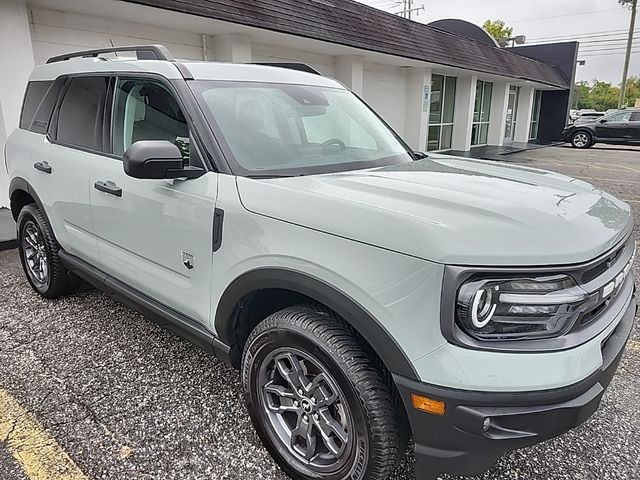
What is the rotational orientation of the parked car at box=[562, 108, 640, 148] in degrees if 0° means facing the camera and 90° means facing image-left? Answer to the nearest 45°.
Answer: approximately 90°

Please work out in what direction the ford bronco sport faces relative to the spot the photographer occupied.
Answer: facing the viewer and to the right of the viewer

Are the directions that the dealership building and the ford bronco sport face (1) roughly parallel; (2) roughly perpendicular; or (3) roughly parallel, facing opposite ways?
roughly parallel

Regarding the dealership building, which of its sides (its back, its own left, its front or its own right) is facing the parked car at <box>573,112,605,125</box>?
left

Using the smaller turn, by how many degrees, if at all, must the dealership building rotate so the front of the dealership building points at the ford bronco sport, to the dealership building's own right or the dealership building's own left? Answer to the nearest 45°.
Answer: approximately 45° to the dealership building's own right

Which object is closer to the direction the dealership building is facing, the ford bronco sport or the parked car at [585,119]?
the ford bronco sport

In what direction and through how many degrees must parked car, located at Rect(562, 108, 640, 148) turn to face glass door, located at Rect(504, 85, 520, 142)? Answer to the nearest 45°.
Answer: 0° — it already faces it

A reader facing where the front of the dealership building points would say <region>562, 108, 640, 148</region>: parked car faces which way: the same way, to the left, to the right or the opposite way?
the opposite way

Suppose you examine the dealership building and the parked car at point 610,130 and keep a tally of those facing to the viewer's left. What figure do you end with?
1

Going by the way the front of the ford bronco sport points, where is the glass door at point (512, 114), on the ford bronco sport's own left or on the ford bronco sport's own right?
on the ford bronco sport's own left

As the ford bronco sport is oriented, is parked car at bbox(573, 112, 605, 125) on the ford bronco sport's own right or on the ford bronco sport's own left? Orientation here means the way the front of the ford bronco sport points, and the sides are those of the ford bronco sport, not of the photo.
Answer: on the ford bronco sport's own left
